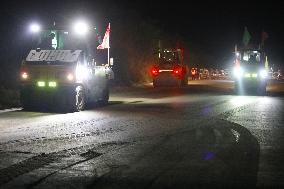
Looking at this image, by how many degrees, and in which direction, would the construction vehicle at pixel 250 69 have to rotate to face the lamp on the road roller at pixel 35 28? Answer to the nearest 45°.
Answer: approximately 45° to its right

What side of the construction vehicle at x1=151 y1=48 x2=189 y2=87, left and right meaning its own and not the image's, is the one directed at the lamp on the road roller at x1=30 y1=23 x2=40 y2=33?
back

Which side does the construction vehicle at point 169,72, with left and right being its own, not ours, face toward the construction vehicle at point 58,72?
back

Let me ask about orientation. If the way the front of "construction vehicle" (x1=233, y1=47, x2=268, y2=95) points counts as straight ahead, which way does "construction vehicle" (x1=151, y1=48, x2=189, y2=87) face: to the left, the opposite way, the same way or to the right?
the opposite way

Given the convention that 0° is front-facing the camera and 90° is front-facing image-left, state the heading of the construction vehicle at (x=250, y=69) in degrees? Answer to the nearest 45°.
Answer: approximately 0°

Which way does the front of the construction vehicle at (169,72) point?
away from the camera

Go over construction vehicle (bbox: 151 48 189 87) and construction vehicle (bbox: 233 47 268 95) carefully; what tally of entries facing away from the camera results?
1

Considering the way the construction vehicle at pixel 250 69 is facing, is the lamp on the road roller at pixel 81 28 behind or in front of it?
in front
